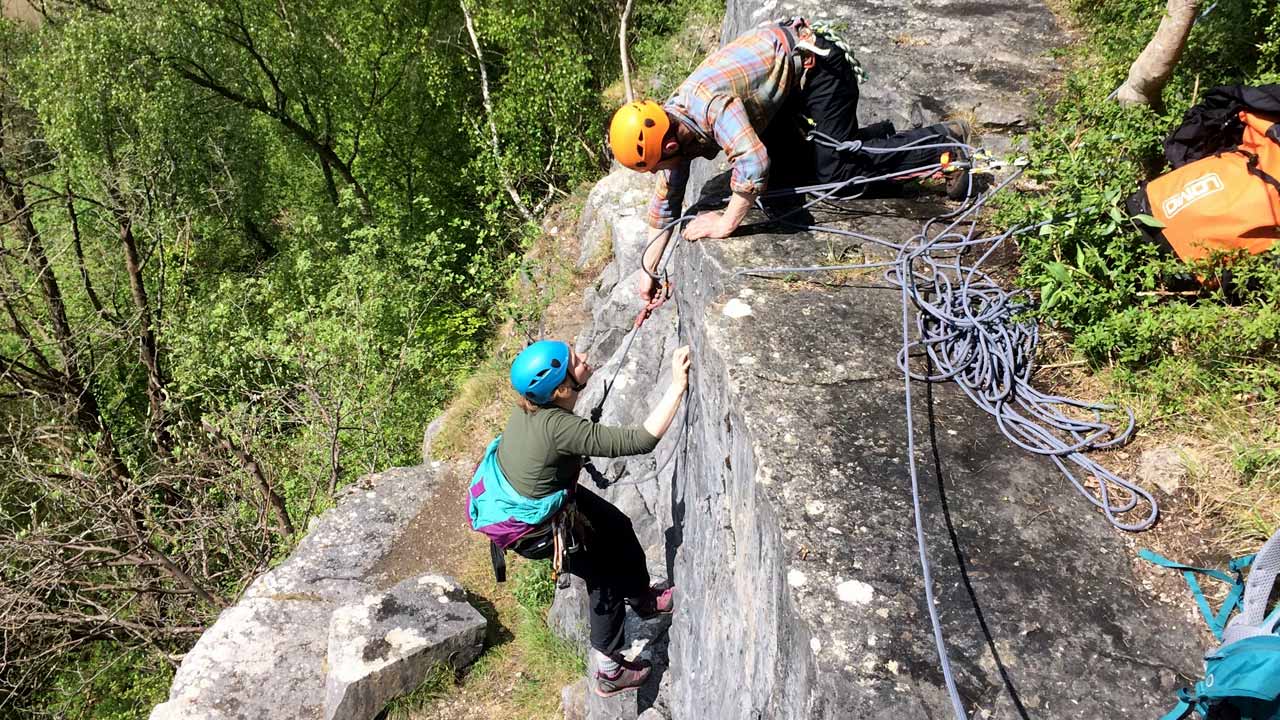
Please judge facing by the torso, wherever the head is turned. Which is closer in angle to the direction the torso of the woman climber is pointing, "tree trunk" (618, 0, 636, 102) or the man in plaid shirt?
the man in plaid shirt

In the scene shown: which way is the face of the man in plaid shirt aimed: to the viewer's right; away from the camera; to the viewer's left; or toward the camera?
to the viewer's left

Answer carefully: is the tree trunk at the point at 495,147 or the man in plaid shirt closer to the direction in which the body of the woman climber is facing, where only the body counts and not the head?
the man in plaid shirt

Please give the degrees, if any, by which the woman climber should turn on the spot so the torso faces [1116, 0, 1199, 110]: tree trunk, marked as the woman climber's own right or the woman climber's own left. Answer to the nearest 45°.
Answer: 0° — they already face it

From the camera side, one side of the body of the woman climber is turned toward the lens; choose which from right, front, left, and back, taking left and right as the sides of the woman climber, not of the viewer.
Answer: right

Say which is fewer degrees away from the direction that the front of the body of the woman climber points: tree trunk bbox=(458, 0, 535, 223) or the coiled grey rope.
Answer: the coiled grey rope

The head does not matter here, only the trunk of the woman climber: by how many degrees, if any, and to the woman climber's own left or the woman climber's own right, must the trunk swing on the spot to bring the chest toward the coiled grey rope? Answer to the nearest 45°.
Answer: approximately 45° to the woman climber's own right

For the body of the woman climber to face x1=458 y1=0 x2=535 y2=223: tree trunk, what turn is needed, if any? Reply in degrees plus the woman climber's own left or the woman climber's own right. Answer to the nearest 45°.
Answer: approximately 90° to the woman climber's own left

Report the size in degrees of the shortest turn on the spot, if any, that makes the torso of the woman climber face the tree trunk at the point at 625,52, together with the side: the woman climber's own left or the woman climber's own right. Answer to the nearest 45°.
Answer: approximately 90° to the woman climber's own left

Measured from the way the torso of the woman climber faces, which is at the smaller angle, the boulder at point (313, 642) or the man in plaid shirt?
the man in plaid shirt

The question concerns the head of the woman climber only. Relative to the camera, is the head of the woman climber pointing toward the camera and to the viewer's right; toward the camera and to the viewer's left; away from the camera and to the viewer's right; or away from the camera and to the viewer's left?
away from the camera and to the viewer's right

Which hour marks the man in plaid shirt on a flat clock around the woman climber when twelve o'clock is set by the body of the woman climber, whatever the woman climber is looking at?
The man in plaid shirt is roughly at 11 o'clock from the woman climber.
